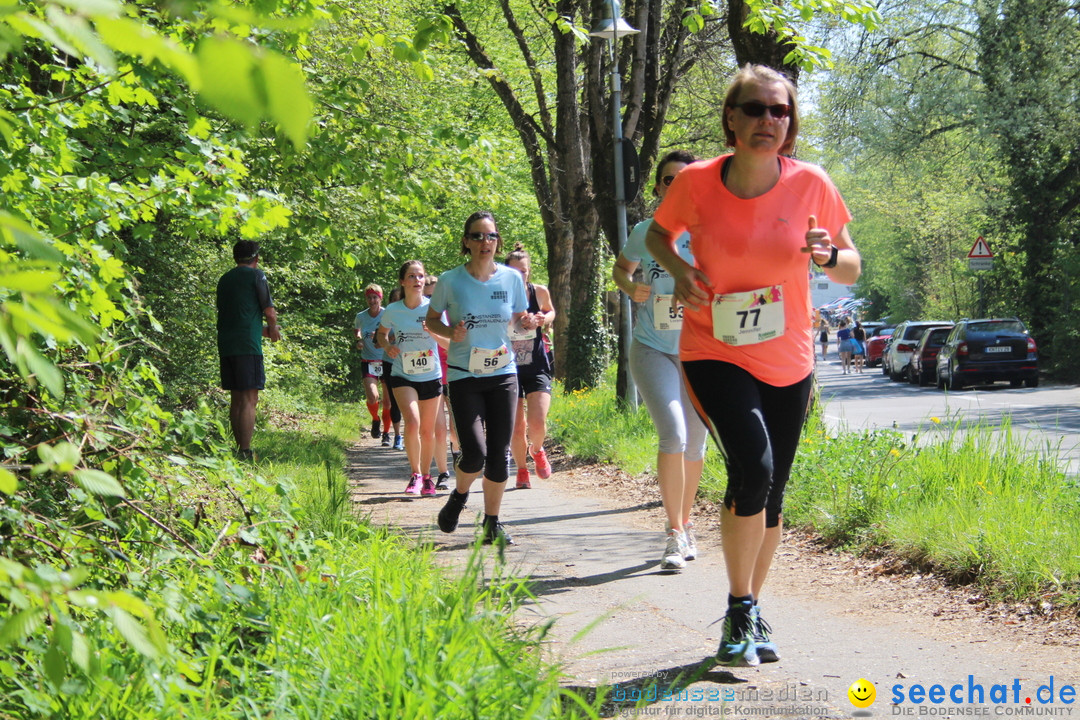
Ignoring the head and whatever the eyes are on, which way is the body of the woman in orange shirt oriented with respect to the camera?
toward the camera

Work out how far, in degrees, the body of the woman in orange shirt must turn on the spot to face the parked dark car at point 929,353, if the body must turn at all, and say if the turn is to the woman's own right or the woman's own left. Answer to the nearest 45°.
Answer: approximately 180°

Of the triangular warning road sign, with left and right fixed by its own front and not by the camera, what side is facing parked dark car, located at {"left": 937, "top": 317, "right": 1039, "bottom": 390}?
front

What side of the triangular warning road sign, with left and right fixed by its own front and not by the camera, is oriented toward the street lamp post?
front

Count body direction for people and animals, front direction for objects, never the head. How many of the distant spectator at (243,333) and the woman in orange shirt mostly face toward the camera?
1

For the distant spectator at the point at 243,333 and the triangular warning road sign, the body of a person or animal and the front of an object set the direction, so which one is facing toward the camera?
the triangular warning road sign

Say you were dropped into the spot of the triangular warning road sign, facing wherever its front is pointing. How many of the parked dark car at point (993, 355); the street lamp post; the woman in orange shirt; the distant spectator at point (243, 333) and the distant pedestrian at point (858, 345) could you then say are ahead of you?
4

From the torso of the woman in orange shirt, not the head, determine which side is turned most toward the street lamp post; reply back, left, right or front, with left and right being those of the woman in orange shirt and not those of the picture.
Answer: back

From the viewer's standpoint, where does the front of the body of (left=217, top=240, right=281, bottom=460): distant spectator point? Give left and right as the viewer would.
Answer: facing away from the viewer and to the right of the viewer

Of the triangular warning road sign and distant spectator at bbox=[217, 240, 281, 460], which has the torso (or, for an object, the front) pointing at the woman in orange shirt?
the triangular warning road sign

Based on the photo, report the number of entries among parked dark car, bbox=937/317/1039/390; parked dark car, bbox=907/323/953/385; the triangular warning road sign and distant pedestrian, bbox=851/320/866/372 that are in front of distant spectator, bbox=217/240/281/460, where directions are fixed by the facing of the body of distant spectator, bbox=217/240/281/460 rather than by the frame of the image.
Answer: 4

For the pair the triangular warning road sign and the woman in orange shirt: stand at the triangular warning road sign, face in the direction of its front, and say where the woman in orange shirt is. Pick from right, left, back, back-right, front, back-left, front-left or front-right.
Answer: front

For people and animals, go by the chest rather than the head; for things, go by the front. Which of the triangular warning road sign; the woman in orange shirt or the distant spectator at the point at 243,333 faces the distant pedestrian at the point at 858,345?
the distant spectator at the point at 243,333

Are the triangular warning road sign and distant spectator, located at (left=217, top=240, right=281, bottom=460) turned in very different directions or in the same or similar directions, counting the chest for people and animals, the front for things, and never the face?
very different directions

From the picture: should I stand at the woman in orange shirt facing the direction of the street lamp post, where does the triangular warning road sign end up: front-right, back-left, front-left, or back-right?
front-right

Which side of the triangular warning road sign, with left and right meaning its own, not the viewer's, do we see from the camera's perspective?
front

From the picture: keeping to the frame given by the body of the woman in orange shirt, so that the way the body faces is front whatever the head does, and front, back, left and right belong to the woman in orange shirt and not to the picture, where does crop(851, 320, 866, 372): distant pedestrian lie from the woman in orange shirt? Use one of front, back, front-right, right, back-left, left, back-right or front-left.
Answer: back

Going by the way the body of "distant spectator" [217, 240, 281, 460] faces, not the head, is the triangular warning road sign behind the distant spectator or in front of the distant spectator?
in front
